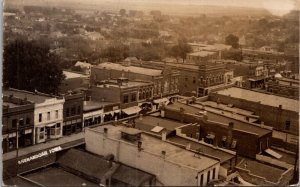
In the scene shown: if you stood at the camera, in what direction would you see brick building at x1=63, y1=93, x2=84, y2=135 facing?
facing the viewer and to the right of the viewer
